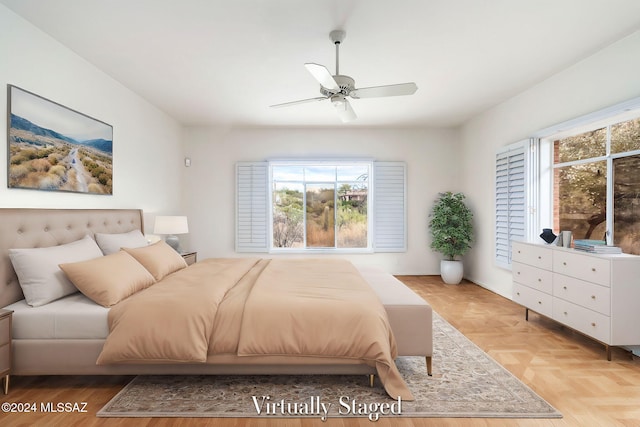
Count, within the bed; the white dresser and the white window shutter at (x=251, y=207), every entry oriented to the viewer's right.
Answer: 1

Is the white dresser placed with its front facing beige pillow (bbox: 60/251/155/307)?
yes

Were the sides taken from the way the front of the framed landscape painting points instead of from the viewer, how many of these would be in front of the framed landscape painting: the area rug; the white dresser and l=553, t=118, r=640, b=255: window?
3

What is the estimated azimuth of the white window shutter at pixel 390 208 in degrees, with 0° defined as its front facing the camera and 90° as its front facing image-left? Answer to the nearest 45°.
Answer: approximately 0°

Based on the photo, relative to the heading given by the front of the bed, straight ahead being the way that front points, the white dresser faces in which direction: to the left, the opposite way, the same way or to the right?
the opposite way

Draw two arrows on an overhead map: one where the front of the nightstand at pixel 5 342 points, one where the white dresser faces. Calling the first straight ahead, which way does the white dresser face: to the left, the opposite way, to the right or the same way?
the opposite way

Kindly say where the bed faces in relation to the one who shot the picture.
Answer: facing to the right of the viewer

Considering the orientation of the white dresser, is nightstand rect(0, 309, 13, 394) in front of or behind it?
in front

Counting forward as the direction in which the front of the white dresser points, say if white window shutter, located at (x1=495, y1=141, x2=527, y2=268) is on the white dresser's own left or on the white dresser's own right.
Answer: on the white dresser's own right

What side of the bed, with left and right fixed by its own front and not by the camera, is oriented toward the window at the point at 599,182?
front

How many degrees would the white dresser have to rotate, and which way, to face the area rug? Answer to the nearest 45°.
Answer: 0° — it already faces it

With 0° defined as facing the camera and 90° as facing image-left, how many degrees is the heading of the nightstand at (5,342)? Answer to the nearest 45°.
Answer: approximately 315°

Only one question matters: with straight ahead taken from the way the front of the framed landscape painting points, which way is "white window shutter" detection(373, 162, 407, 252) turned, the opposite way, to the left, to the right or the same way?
to the right
